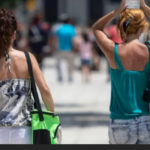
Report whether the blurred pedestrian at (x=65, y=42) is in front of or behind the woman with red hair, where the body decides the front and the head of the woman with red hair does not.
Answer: in front

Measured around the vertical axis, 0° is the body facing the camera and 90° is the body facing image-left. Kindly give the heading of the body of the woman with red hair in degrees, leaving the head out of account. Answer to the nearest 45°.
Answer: approximately 180°

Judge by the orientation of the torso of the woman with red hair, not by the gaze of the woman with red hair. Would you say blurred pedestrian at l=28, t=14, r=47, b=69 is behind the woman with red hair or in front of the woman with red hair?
in front

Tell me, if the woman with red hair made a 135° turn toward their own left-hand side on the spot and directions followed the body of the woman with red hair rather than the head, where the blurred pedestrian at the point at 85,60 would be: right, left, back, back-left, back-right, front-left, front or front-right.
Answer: back-right

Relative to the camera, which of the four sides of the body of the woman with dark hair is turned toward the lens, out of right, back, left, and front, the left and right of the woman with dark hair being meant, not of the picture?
back

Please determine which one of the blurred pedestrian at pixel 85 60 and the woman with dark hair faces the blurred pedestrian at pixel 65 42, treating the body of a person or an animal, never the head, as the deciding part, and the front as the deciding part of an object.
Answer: the woman with dark hair

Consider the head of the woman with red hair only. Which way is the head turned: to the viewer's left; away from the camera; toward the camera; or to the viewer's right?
away from the camera
